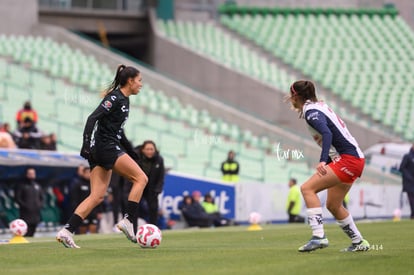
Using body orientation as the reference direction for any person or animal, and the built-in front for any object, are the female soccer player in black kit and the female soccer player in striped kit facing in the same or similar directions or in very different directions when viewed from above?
very different directions

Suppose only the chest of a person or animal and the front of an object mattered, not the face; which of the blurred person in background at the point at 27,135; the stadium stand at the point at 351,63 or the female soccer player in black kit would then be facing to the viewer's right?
the female soccer player in black kit

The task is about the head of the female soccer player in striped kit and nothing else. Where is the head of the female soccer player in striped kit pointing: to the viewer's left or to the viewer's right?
to the viewer's left

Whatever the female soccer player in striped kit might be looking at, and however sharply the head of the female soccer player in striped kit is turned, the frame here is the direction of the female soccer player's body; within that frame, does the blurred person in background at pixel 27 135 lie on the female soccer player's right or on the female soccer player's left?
on the female soccer player's right

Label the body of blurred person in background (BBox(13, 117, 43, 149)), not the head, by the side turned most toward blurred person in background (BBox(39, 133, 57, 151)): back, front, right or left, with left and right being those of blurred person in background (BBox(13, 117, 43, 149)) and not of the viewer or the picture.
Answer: left

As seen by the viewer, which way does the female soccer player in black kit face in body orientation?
to the viewer's right

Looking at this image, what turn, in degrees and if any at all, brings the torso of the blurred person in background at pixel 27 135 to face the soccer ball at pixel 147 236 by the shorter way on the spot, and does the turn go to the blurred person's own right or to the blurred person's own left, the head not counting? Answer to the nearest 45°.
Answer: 0° — they already face it

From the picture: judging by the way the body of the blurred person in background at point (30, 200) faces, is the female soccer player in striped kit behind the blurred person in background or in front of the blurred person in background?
in front

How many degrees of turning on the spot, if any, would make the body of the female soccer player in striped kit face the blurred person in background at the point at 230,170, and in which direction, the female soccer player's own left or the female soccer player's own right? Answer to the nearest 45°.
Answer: approximately 90° to the female soccer player's own right

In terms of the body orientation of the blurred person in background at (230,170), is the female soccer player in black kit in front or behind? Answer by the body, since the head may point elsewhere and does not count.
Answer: in front

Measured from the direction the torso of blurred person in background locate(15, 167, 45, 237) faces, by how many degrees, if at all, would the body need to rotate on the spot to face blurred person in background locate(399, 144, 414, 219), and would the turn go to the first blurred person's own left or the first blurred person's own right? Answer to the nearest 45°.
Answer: approximately 90° to the first blurred person's own left

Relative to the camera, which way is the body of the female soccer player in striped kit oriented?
to the viewer's left

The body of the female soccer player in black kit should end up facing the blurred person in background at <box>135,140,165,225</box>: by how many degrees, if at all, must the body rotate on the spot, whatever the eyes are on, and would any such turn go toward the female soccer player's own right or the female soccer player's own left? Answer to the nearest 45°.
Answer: approximately 90° to the female soccer player's own left
